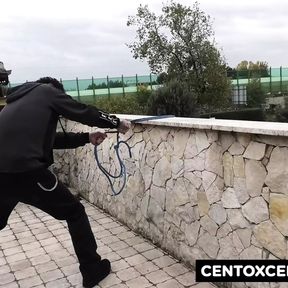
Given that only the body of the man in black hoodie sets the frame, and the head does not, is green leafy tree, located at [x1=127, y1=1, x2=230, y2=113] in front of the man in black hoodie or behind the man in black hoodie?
in front

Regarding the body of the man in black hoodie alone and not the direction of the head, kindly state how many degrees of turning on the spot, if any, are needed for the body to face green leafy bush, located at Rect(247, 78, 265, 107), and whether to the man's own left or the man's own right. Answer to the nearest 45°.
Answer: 0° — they already face it

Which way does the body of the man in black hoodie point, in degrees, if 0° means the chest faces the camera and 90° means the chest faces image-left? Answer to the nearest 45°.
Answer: approximately 225°

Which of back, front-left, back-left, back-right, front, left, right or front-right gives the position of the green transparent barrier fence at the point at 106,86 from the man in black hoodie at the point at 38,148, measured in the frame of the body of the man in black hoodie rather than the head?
front-left
